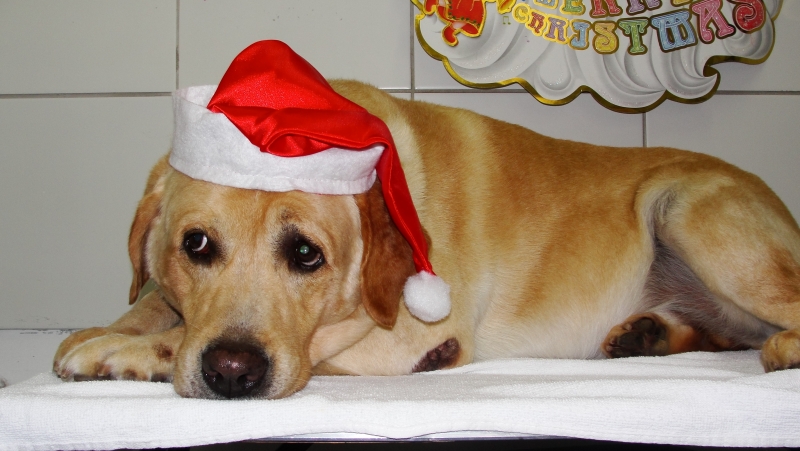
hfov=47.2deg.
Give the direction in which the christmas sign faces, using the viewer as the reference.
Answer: facing the viewer

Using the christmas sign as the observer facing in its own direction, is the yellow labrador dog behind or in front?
in front

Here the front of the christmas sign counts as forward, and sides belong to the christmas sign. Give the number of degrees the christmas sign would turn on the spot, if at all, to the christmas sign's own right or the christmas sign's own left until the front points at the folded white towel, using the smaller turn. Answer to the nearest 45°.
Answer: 0° — it already faces it
